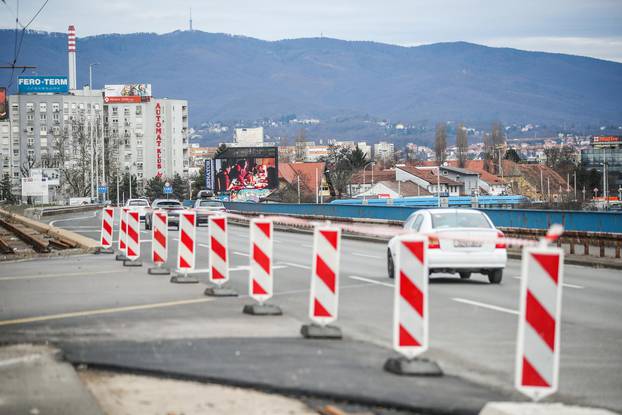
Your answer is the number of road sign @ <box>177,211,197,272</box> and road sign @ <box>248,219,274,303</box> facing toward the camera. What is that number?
2

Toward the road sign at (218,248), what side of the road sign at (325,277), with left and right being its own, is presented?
back

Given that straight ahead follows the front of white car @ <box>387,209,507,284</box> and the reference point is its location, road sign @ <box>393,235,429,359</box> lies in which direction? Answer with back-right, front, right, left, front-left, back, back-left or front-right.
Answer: back-left

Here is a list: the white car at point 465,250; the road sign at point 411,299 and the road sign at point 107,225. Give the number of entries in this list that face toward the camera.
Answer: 2

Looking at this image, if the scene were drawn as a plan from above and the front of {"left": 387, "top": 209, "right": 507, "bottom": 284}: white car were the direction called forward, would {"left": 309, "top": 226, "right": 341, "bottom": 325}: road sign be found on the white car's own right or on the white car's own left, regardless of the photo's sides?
on the white car's own left

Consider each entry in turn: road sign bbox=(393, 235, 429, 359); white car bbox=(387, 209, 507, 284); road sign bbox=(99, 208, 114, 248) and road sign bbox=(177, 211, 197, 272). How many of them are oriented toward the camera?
3

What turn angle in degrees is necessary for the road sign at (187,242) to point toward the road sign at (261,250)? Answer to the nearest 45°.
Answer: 0° — it already faces it

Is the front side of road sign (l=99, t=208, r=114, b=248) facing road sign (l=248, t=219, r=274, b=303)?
yes

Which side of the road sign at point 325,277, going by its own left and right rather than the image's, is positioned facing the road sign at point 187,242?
back

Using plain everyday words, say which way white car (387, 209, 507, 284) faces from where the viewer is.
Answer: facing away from the viewer and to the left of the viewer
